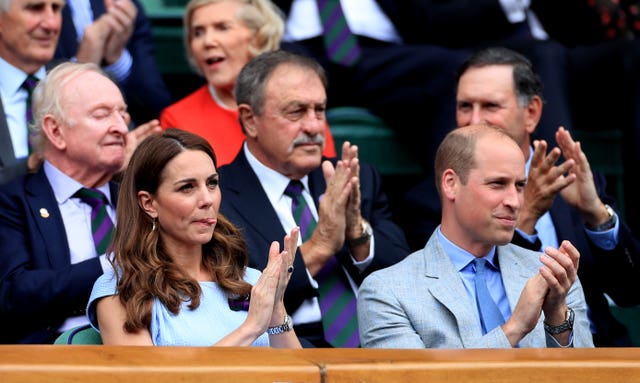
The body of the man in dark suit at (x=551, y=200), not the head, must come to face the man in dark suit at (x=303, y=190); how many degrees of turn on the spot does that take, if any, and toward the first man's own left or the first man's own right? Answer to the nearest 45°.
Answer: approximately 45° to the first man's own right

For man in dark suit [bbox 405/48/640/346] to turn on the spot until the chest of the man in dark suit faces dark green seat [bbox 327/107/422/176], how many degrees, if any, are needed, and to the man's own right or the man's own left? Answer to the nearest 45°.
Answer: approximately 90° to the man's own right

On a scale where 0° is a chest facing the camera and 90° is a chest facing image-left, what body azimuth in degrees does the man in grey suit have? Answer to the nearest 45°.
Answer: approximately 315°

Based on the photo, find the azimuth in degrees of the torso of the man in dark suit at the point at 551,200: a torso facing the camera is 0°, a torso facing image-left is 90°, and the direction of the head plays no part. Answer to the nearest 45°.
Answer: approximately 45°
